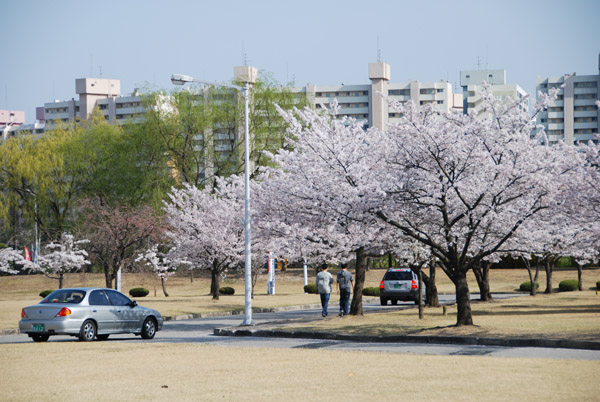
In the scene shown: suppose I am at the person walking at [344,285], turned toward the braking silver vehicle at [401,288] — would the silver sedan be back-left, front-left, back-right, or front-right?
back-left

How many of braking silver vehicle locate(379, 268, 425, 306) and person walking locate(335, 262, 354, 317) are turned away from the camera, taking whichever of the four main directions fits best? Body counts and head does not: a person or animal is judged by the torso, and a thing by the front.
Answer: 2

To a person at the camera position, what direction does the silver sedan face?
facing away from the viewer and to the right of the viewer

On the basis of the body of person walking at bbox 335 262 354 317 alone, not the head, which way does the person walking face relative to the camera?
away from the camera

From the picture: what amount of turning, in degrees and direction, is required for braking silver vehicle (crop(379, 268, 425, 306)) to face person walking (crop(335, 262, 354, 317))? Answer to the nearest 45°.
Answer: approximately 180°

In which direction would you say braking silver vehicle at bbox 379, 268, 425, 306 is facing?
away from the camera
